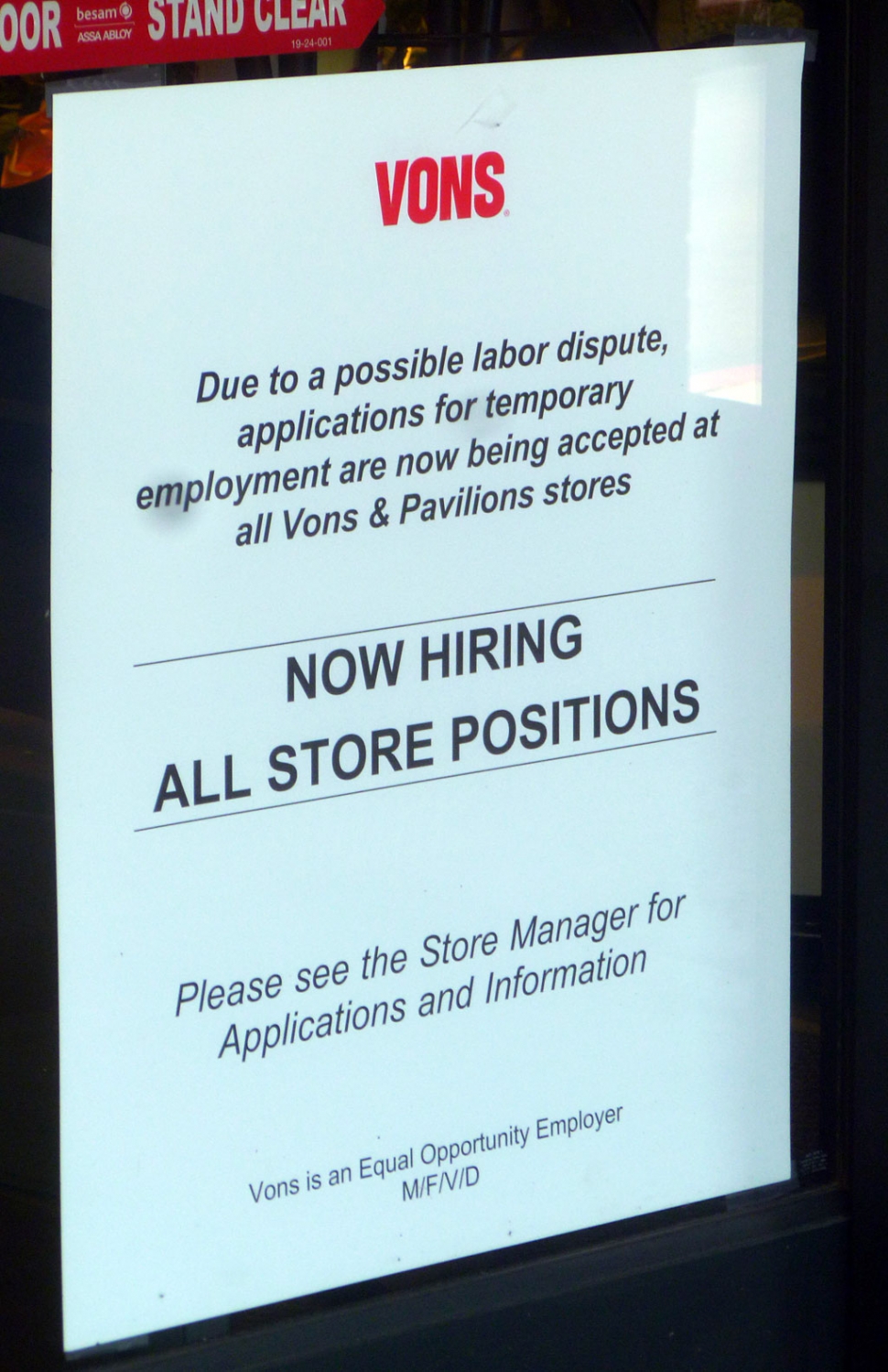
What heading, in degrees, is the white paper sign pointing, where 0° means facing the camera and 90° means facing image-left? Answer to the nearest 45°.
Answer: approximately 315°
